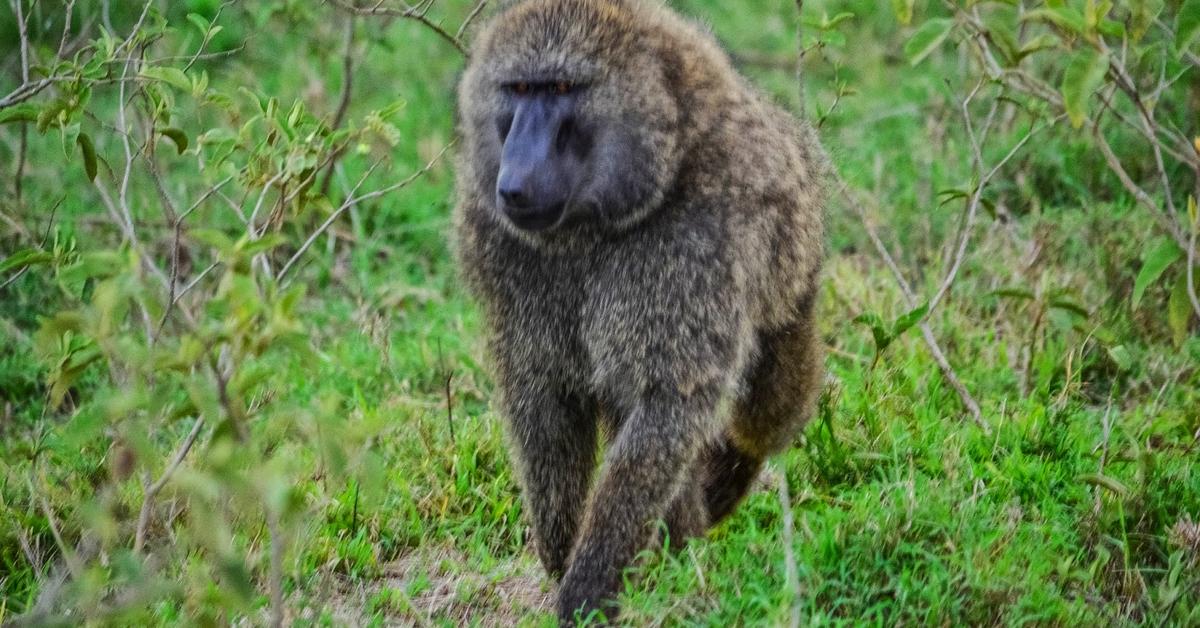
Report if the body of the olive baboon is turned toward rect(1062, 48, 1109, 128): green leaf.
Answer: no

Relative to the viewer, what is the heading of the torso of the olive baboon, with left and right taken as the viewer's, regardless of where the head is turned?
facing the viewer and to the left of the viewer

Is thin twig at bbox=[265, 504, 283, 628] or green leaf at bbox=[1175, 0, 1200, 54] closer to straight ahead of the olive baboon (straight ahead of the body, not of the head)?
the thin twig

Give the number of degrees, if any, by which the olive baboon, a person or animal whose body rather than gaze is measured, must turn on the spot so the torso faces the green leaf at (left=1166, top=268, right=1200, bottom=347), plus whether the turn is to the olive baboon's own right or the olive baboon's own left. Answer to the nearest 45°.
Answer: approximately 135° to the olive baboon's own left

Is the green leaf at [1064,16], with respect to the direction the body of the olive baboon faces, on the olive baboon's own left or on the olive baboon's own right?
on the olive baboon's own left

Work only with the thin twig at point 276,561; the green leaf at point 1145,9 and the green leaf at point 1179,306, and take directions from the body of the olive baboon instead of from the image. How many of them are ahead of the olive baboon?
1

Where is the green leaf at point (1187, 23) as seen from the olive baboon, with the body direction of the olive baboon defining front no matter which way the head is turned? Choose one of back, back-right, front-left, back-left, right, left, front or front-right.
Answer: back-left

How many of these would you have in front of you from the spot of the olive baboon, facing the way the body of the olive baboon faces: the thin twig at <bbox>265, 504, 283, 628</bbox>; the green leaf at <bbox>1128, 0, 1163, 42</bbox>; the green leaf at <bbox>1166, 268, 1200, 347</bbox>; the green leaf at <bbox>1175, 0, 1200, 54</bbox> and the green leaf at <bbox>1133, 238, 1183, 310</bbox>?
1

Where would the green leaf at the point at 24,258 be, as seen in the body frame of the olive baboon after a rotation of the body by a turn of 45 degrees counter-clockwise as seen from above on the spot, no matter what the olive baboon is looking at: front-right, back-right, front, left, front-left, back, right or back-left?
right

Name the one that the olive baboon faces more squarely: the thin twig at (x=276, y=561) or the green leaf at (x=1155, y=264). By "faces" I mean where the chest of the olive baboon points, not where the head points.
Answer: the thin twig

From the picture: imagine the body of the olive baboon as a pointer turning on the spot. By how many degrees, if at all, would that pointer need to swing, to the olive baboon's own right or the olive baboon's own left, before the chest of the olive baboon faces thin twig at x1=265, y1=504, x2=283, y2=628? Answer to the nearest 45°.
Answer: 0° — it already faces it

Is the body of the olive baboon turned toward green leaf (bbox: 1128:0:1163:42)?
no

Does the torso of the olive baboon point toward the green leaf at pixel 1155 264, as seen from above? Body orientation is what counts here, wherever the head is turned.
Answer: no
